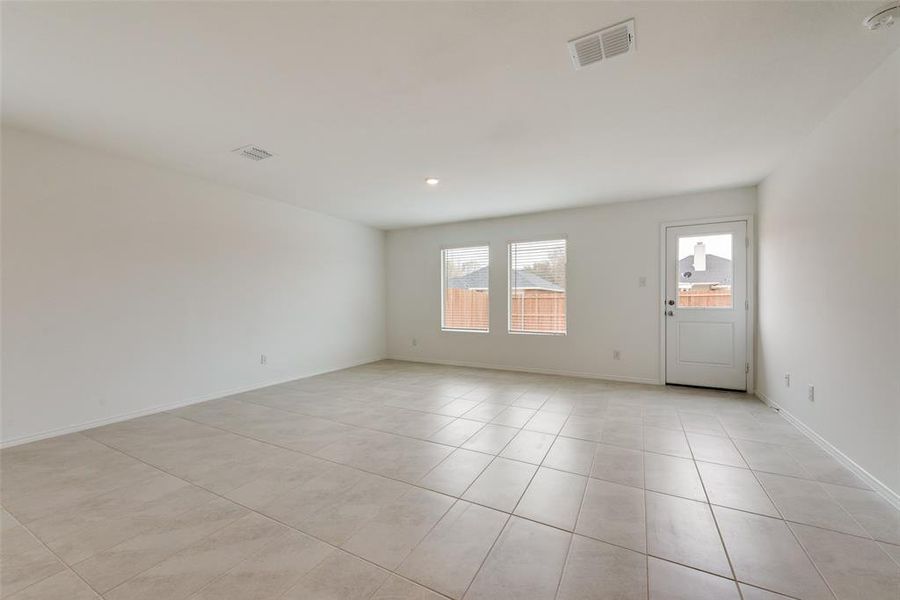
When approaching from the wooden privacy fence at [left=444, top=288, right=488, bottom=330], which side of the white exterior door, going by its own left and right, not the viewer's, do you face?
right

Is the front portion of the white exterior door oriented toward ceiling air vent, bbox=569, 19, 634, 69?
yes

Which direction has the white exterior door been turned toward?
toward the camera

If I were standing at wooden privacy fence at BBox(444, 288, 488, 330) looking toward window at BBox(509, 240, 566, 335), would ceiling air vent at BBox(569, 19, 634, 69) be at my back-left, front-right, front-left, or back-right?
front-right

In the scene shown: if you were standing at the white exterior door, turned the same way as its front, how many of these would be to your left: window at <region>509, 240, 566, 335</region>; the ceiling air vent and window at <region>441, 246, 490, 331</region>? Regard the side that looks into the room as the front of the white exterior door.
0

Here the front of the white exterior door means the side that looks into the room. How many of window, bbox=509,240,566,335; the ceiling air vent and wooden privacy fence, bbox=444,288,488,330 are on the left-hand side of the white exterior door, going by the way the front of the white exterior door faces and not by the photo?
0

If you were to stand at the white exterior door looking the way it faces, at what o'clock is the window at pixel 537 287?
The window is roughly at 3 o'clock from the white exterior door.

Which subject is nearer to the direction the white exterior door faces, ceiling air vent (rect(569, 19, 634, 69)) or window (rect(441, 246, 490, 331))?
the ceiling air vent

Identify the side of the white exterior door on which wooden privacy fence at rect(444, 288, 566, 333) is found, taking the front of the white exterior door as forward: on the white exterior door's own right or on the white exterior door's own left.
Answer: on the white exterior door's own right

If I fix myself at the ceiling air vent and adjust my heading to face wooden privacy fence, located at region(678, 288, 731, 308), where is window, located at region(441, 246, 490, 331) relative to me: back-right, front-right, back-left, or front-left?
front-left

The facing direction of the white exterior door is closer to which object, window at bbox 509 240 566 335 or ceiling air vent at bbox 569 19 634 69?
the ceiling air vent

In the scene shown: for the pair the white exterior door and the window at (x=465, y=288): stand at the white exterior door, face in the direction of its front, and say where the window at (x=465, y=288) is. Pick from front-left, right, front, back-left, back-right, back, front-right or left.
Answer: right
